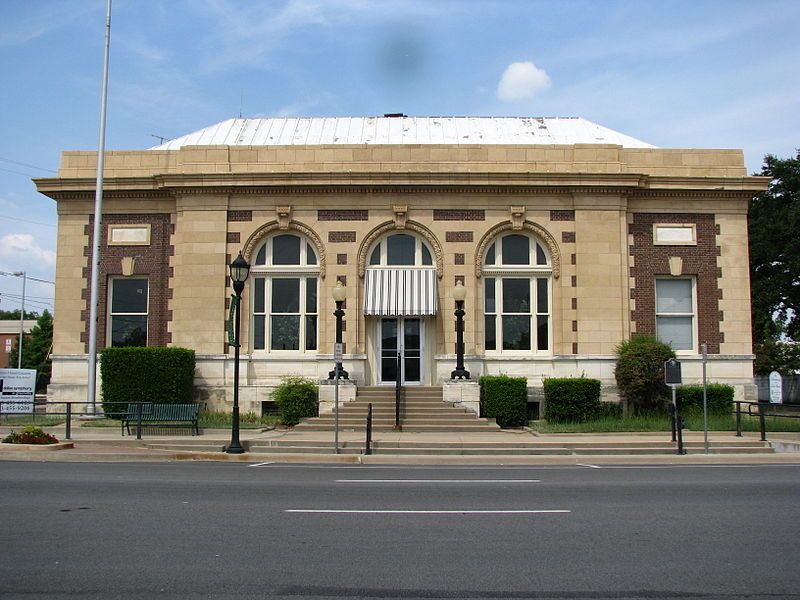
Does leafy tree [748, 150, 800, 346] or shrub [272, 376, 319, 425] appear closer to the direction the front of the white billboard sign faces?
the shrub

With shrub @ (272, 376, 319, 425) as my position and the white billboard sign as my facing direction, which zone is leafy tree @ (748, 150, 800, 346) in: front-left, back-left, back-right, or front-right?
back-right

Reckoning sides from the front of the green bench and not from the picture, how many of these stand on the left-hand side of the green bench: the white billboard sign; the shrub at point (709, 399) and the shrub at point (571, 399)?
2

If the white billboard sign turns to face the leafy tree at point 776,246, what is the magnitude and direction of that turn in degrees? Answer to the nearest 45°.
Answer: approximately 90° to its left

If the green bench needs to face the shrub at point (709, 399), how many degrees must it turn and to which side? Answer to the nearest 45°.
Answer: approximately 90° to its left

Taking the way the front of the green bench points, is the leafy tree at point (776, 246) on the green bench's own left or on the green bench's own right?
on the green bench's own left

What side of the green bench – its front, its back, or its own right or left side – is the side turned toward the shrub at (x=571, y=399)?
left

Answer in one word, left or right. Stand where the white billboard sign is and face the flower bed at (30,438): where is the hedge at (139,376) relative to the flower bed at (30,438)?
left

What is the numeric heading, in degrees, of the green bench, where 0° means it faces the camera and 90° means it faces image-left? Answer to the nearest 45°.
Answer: approximately 0°

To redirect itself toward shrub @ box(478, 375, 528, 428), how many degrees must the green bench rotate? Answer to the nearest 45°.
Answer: approximately 90° to its left
